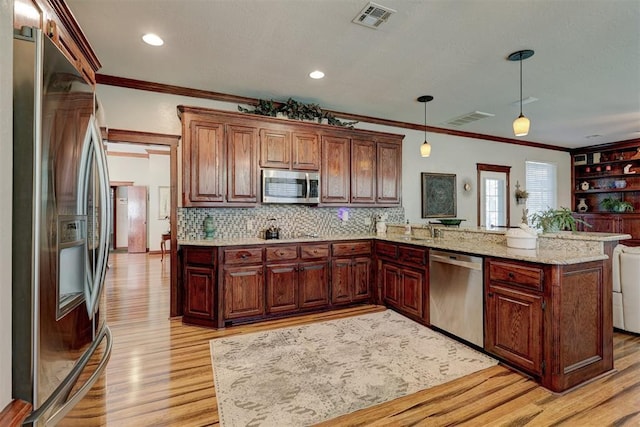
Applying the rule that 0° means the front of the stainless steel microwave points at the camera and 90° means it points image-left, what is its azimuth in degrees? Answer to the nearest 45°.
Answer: approximately 0°

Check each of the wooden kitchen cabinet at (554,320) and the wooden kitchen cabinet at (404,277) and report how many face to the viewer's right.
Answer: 0

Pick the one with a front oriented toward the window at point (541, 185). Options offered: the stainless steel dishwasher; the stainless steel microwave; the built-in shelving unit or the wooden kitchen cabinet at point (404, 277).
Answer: the built-in shelving unit

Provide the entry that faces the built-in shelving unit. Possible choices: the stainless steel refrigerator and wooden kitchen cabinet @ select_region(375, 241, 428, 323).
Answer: the stainless steel refrigerator

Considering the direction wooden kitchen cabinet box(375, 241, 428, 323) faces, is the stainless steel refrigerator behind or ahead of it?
ahead

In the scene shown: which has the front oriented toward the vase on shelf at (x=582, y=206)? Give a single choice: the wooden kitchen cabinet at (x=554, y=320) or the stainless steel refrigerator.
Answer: the stainless steel refrigerator

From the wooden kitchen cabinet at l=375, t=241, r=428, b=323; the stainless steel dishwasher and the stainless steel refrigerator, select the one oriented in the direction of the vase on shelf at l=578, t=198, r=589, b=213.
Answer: the stainless steel refrigerator

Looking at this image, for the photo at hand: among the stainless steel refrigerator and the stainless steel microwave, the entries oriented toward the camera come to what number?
1

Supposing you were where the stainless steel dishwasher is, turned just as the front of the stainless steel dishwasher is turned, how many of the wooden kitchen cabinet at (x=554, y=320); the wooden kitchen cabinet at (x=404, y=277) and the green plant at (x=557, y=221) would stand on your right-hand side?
1

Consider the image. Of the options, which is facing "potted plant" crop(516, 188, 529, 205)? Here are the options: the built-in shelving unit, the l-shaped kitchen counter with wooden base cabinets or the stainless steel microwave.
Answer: the built-in shelving unit

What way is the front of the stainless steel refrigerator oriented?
to the viewer's right

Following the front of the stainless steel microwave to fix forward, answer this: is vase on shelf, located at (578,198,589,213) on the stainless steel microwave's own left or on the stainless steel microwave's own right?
on the stainless steel microwave's own left

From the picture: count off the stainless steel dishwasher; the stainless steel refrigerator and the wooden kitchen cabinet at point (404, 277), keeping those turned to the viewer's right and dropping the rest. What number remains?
1
